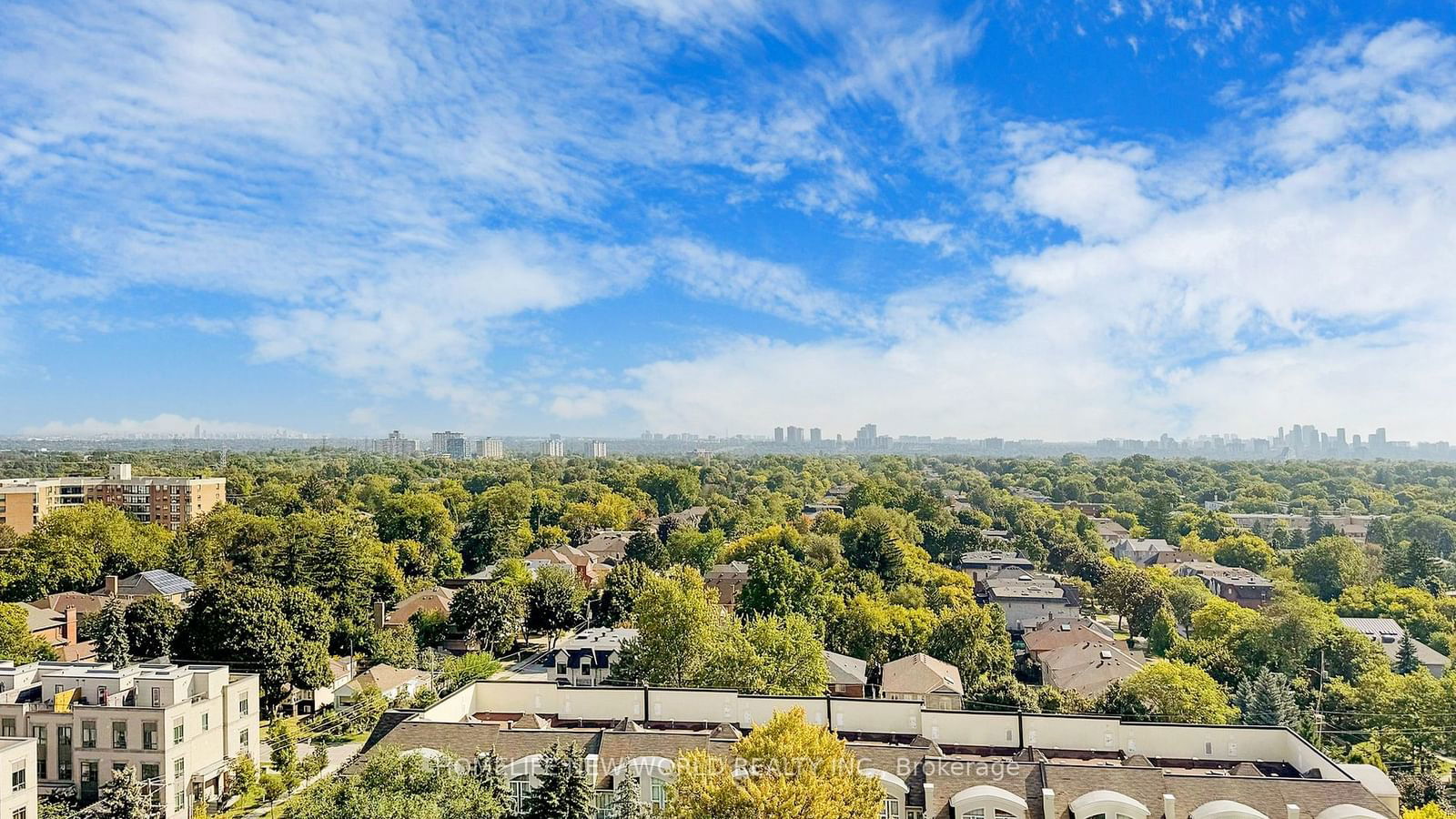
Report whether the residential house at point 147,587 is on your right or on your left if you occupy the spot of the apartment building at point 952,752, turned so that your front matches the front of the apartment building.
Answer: on your right

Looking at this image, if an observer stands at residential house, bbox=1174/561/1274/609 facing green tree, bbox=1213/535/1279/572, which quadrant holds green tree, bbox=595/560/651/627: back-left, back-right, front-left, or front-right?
back-left

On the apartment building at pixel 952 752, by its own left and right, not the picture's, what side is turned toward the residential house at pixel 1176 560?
back

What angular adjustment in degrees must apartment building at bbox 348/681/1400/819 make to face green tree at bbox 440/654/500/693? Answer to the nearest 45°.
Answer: approximately 135° to its right

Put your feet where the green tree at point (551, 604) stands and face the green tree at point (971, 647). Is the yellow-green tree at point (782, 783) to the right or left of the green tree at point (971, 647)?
right

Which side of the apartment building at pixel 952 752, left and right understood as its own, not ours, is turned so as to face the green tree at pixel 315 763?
right

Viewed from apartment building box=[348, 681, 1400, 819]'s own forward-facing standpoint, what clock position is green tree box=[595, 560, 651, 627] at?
The green tree is roughly at 5 o'clock from the apartment building.

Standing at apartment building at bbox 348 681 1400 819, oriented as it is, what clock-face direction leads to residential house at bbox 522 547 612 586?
The residential house is roughly at 5 o'clock from the apartment building.

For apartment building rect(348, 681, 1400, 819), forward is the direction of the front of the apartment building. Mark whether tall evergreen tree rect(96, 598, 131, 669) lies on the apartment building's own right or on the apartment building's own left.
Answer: on the apartment building's own right

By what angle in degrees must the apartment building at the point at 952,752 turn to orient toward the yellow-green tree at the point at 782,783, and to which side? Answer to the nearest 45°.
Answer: approximately 45° to its right

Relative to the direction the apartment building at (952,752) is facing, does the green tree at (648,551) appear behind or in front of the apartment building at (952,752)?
behind

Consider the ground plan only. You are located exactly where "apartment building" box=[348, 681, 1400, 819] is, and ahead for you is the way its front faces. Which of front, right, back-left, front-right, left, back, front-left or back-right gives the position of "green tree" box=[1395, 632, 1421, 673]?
back-left

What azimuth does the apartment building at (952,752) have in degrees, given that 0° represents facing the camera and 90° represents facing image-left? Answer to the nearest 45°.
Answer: approximately 0°

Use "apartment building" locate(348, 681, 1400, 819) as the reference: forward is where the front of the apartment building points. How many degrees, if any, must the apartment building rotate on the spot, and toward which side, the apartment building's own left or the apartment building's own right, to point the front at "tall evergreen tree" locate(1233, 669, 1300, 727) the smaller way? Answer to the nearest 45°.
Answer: approximately 135° to the apartment building's own left

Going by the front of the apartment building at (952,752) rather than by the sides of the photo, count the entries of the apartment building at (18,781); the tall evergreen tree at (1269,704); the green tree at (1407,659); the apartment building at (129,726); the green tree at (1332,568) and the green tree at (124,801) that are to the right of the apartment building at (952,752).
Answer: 3

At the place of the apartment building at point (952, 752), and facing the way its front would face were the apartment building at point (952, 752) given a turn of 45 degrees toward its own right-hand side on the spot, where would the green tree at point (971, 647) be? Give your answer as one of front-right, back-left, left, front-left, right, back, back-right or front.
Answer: back-right

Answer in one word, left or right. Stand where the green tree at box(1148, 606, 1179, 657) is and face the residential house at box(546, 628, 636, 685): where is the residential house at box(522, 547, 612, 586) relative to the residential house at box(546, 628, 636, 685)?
right

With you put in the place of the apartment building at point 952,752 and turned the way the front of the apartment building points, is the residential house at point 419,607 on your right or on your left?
on your right

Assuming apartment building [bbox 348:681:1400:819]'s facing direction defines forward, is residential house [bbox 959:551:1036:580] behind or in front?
behind
